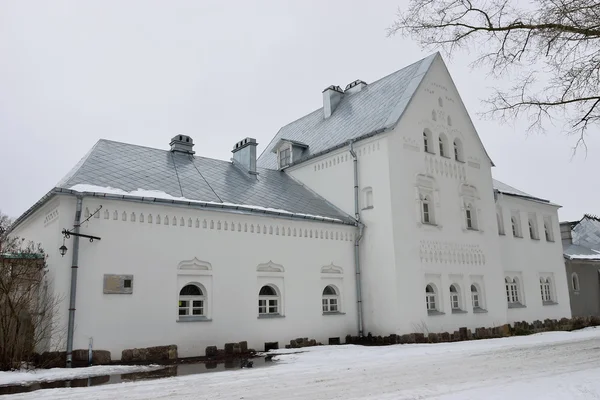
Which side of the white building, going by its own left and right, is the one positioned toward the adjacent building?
left

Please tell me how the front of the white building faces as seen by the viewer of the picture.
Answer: facing the viewer and to the right of the viewer

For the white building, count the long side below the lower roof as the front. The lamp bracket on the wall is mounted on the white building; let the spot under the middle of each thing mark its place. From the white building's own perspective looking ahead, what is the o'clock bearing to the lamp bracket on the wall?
The lamp bracket on the wall is roughly at 3 o'clock from the white building.
